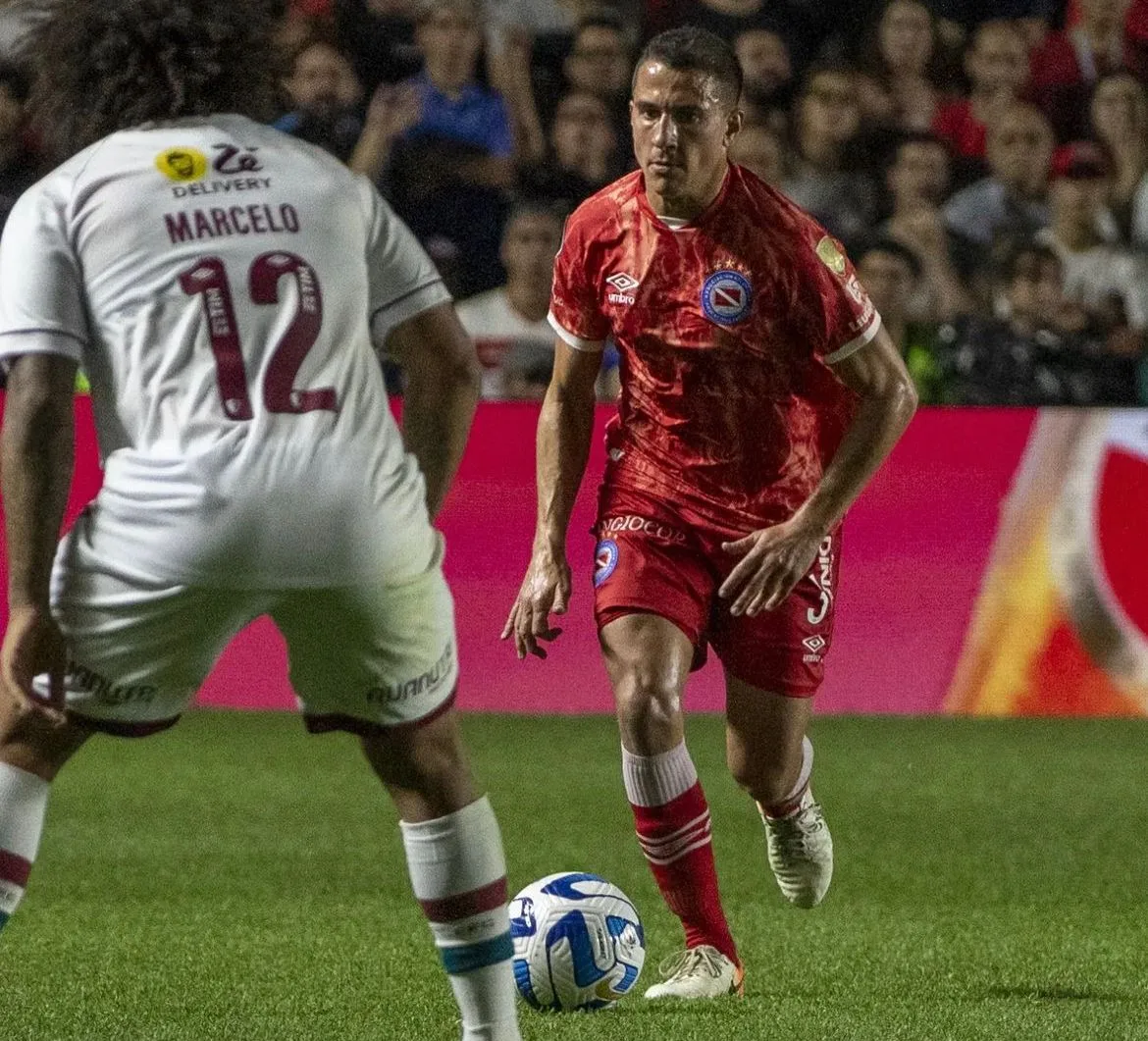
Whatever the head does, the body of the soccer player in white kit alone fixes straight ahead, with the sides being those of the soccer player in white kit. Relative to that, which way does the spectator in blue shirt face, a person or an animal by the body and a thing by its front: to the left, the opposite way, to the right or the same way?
the opposite way

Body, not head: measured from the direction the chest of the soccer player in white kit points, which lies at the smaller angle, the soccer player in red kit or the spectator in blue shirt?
the spectator in blue shirt

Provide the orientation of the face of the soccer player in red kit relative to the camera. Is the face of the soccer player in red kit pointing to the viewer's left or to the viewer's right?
to the viewer's left

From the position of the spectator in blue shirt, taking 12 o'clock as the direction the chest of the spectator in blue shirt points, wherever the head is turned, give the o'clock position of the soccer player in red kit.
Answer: The soccer player in red kit is roughly at 12 o'clock from the spectator in blue shirt.

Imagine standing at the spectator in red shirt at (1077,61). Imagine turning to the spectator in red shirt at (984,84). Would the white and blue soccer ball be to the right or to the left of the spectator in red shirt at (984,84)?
left

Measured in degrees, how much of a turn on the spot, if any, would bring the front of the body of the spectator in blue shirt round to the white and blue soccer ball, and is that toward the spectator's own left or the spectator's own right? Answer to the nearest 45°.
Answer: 0° — they already face it

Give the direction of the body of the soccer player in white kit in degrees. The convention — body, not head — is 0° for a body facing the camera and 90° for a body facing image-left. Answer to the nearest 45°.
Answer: approximately 180°

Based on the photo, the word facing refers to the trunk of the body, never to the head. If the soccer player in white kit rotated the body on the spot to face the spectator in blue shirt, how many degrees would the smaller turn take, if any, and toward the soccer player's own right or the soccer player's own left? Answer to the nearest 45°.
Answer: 0° — they already face them

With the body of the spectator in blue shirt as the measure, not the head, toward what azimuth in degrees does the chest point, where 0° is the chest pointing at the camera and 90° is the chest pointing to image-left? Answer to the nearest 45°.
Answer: approximately 0°

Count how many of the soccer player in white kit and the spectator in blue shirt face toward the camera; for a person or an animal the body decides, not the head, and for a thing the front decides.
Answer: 1

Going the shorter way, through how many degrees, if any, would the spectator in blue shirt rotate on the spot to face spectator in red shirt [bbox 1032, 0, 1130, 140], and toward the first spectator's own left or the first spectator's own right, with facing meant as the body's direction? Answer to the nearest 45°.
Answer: approximately 90° to the first spectator's own left
